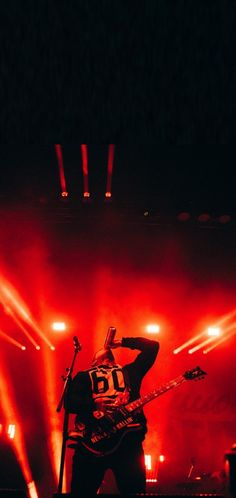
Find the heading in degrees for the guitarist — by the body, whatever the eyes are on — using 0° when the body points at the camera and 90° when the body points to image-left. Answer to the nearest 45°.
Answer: approximately 0°

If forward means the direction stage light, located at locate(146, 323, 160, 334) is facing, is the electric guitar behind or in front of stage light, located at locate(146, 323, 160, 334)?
in front

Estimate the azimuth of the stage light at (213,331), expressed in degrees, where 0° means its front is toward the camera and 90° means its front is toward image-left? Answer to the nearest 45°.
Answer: approximately 0°
